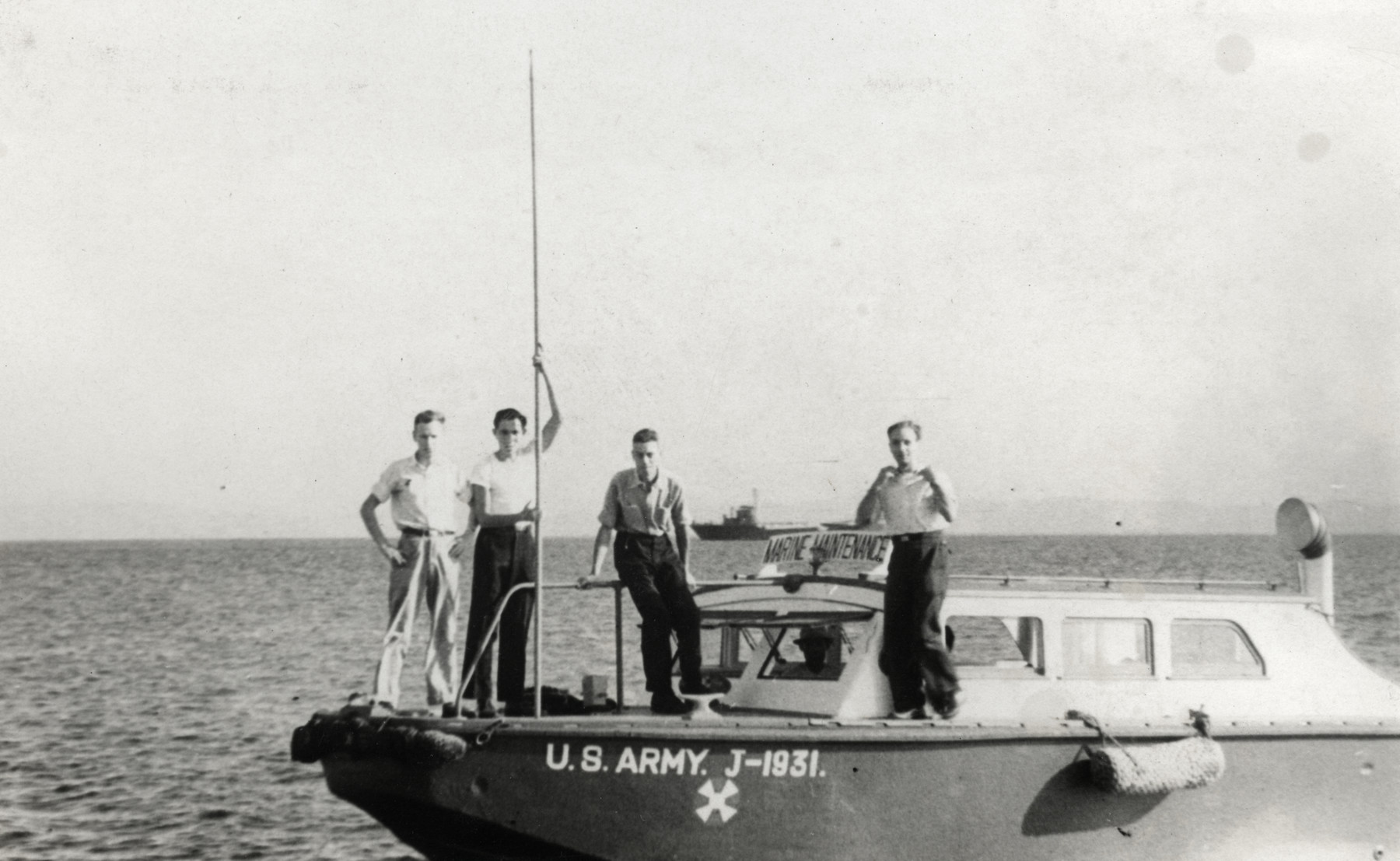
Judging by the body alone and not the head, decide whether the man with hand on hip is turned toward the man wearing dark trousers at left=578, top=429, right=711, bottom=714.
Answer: no

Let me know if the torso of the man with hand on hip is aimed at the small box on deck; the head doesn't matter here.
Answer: no

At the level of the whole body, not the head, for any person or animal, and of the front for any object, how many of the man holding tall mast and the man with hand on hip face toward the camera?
2

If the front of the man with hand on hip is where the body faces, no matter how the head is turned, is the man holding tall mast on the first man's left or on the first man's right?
on the first man's left

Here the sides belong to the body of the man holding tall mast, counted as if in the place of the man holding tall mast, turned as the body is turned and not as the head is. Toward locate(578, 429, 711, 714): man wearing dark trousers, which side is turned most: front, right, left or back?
left

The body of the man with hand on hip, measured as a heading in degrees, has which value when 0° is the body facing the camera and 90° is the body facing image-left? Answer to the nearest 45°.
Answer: approximately 0°

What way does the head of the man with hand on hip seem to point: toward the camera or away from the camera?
toward the camera

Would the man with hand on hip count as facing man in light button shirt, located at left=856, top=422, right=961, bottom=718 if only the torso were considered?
no

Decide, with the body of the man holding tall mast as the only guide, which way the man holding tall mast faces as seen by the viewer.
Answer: toward the camera

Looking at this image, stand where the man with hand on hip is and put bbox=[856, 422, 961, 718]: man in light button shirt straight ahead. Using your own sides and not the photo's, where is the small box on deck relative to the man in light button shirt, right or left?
left

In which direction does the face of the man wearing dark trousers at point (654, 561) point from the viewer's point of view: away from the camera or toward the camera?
toward the camera

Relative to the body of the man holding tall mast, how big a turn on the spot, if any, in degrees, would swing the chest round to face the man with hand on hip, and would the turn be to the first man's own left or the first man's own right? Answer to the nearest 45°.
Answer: approximately 90° to the first man's own right

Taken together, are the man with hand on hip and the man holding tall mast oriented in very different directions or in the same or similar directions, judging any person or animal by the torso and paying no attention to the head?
same or similar directions

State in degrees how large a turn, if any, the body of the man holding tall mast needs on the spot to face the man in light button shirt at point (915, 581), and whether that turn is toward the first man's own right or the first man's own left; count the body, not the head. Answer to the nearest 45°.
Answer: approximately 90° to the first man's own left

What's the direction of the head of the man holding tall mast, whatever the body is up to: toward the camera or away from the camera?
toward the camera

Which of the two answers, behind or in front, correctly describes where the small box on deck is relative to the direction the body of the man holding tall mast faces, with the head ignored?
behind
